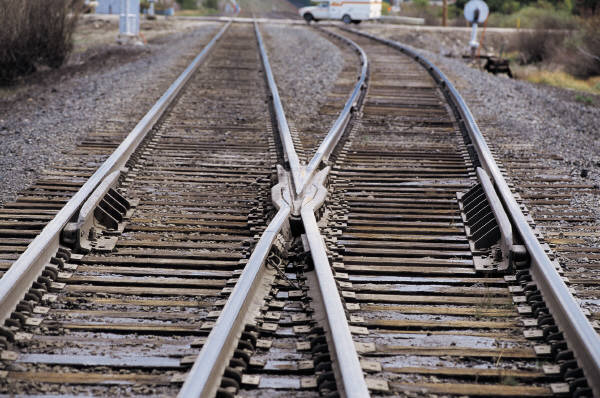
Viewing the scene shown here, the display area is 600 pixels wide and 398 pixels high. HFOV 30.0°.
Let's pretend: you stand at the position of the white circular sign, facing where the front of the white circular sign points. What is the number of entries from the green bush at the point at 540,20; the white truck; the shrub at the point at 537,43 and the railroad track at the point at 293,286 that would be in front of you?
1

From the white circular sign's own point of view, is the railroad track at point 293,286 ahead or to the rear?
ahead

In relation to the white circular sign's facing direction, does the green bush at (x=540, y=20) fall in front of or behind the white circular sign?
behind

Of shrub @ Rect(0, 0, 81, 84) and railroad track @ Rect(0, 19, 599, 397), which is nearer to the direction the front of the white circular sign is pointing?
the railroad track

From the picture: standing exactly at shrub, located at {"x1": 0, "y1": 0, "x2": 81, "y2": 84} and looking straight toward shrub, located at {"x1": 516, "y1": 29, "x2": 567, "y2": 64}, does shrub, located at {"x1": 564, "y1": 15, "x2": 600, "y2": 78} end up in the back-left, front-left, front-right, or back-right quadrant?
front-right

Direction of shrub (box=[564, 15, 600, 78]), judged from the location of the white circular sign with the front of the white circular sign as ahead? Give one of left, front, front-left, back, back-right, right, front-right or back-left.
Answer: left

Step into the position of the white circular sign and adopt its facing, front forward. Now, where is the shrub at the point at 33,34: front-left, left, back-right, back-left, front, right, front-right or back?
front-right

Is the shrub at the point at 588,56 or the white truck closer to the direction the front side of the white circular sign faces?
the shrub

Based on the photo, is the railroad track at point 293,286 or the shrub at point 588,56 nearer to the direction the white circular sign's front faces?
the railroad track
